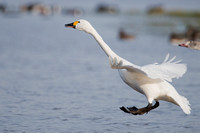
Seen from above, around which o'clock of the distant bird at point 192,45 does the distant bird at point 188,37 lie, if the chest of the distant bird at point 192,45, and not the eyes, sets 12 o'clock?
the distant bird at point 188,37 is roughly at 3 o'clock from the distant bird at point 192,45.

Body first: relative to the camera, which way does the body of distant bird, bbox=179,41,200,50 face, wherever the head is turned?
to the viewer's left
